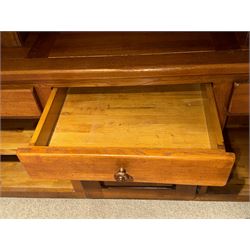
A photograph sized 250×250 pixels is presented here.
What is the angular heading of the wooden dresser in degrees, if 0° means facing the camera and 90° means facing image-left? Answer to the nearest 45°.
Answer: approximately 0°
